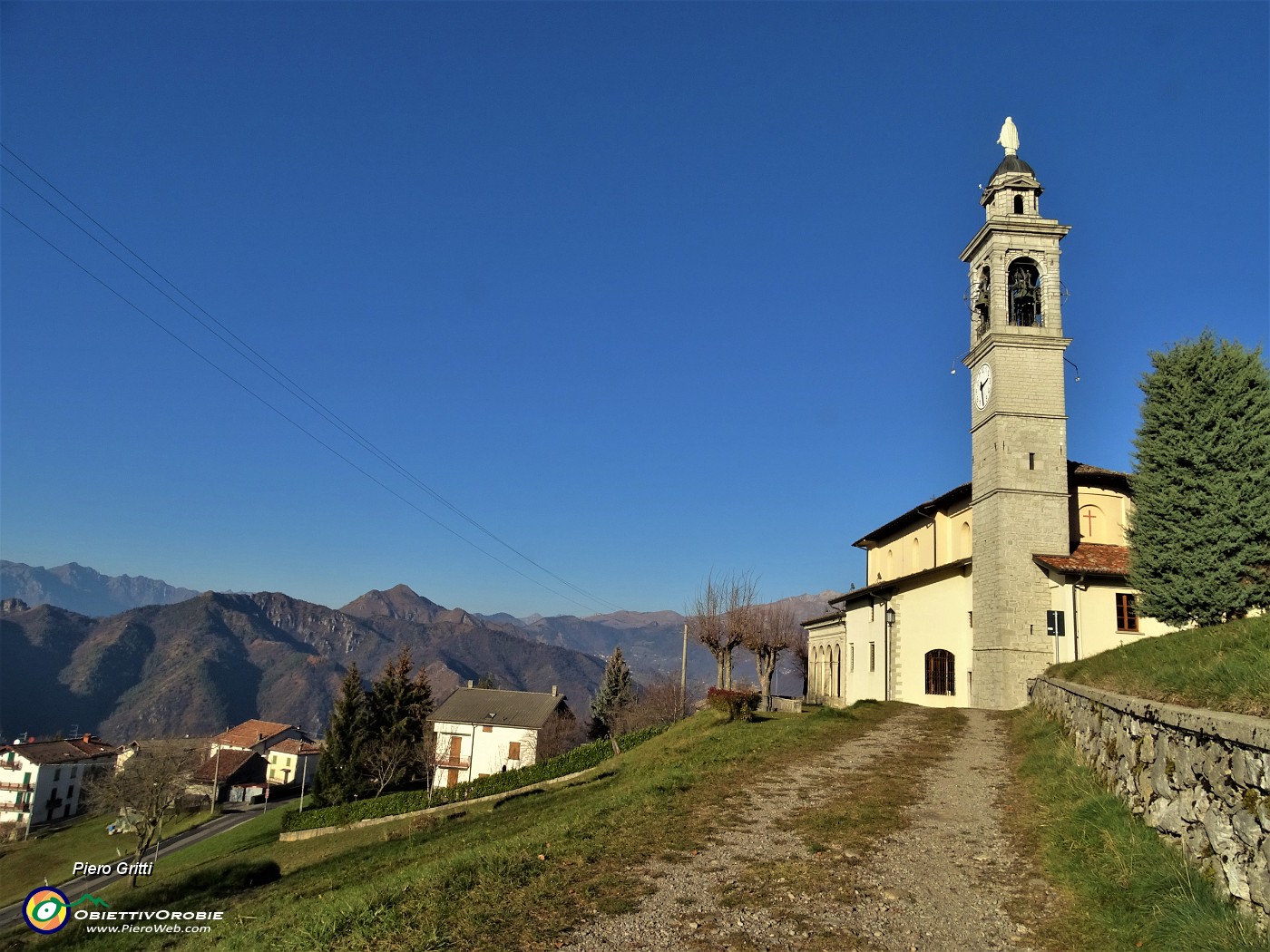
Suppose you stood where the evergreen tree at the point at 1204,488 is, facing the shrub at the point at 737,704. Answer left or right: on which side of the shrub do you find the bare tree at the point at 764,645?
right

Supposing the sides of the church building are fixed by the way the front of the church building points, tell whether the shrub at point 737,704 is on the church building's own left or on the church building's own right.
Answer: on the church building's own left

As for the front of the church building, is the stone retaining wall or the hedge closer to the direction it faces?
the hedge

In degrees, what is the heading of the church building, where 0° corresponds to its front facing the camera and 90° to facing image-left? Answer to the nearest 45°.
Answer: approximately 135°

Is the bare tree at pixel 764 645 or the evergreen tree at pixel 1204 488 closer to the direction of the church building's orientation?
the bare tree

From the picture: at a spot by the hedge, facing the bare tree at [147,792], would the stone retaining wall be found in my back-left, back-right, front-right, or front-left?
back-left

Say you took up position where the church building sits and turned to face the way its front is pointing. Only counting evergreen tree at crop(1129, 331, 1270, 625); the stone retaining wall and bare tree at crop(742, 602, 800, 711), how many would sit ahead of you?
1

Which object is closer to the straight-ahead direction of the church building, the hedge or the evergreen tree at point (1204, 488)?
the hedge

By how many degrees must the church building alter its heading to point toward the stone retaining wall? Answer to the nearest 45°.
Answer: approximately 135° to its left

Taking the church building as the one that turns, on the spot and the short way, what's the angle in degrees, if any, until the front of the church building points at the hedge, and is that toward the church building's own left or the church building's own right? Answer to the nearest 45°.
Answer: approximately 45° to the church building's own left

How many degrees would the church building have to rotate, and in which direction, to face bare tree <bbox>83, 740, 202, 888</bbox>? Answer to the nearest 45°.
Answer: approximately 45° to its left

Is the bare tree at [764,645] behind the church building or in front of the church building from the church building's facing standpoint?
in front

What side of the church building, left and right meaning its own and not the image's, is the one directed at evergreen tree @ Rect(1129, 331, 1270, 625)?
back
